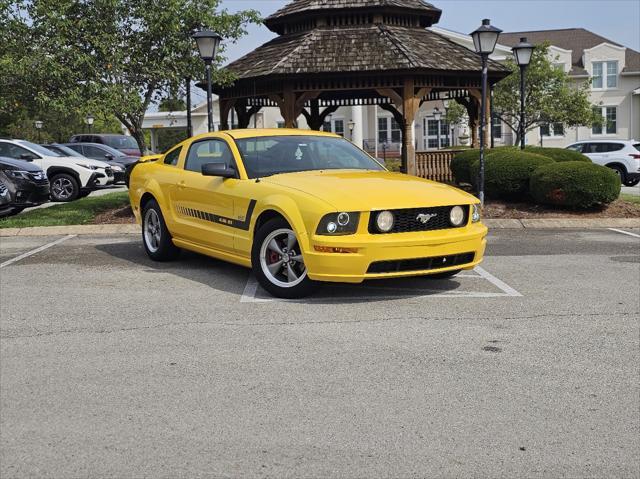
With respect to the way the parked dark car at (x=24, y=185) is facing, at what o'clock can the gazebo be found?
The gazebo is roughly at 10 o'clock from the parked dark car.

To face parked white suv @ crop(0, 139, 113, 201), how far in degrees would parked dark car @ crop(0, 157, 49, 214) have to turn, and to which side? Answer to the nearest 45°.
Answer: approximately 135° to its left

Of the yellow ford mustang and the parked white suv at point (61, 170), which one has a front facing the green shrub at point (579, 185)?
the parked white suv

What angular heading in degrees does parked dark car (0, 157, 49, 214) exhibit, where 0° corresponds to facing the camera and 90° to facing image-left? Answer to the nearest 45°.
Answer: approximately 315°

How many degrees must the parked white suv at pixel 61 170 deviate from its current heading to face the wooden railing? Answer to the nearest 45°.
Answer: approximately 45° to its left

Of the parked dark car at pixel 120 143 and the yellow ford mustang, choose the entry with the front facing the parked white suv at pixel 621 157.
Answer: the parked dark car

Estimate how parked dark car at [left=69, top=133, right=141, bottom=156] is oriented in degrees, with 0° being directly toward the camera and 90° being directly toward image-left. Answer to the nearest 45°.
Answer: approximately 315°

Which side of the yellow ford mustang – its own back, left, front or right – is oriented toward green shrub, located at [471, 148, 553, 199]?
left

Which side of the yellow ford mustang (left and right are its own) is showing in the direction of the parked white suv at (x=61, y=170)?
back
